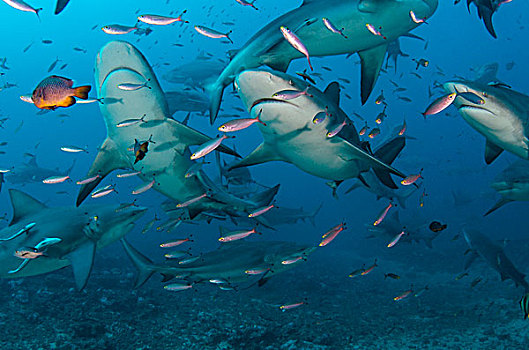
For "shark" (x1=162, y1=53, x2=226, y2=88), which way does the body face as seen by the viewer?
to the viewer's left

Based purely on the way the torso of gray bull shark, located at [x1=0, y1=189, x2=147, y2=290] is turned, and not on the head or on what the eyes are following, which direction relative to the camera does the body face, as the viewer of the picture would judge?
to the viewer's right

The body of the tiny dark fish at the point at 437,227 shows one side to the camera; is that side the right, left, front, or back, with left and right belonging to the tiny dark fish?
left

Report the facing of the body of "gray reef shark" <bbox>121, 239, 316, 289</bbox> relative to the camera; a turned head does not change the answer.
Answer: to the viewer's right

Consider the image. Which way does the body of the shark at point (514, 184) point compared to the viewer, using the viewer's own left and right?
facing the viewer and to the left of the viewer

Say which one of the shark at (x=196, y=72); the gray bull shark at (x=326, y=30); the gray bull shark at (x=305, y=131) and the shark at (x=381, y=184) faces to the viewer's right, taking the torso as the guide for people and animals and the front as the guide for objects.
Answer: the gray bull shark at (x=326, y=30)

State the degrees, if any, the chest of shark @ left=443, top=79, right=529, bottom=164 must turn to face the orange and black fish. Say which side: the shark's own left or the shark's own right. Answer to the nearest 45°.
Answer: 0° — it already faces it

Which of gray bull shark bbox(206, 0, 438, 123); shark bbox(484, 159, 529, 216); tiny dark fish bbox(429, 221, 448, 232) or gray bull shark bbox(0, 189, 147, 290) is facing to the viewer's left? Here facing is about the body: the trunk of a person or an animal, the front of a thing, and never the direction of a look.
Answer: the tiny dark fish

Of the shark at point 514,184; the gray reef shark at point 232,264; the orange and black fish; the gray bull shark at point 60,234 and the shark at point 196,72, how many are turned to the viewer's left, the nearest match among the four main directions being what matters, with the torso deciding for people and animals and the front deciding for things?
3

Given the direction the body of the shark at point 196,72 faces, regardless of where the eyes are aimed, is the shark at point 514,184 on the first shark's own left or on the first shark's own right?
on the first shark's own left

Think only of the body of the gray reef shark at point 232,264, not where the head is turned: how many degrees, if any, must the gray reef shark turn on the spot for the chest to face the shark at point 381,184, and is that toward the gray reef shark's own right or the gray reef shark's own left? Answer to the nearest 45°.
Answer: approximately 45° to the gray reef shark's own left
